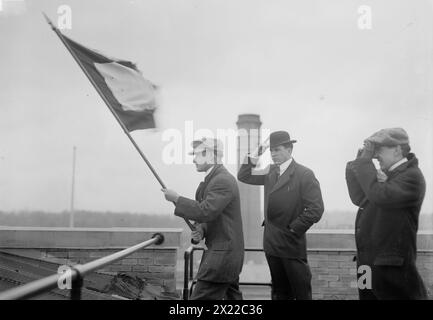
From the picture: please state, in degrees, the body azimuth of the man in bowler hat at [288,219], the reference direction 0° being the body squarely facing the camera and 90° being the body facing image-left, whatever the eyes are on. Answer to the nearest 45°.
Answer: approximately 45°

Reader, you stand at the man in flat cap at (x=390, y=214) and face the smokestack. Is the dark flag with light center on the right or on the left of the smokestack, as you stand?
left

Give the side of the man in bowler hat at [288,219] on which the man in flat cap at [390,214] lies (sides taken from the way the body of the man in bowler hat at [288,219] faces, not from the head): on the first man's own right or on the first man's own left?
on the first man's own left

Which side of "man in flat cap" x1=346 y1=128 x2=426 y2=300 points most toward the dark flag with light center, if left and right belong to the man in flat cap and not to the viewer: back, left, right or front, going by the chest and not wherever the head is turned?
front

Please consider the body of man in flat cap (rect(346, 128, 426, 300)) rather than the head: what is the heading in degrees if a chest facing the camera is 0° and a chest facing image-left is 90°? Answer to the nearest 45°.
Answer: approximately 90°

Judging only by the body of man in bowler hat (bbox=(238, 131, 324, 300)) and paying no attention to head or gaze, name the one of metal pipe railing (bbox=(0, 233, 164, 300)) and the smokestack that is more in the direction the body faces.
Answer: the metal pipe railing

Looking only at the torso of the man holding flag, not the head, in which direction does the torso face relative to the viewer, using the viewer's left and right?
facing to the left of the viewer

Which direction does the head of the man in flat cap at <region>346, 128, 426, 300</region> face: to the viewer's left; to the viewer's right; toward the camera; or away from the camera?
to the viewer's left

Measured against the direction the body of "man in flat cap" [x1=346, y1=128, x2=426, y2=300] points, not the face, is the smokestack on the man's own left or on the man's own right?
on the man's own right

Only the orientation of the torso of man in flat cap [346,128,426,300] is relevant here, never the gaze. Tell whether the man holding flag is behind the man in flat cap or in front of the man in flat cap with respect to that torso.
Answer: in front

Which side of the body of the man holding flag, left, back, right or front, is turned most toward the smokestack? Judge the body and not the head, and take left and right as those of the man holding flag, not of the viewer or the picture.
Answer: right

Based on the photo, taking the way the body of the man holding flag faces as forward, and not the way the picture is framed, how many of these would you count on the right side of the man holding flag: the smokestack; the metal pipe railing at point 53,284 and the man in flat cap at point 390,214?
1
